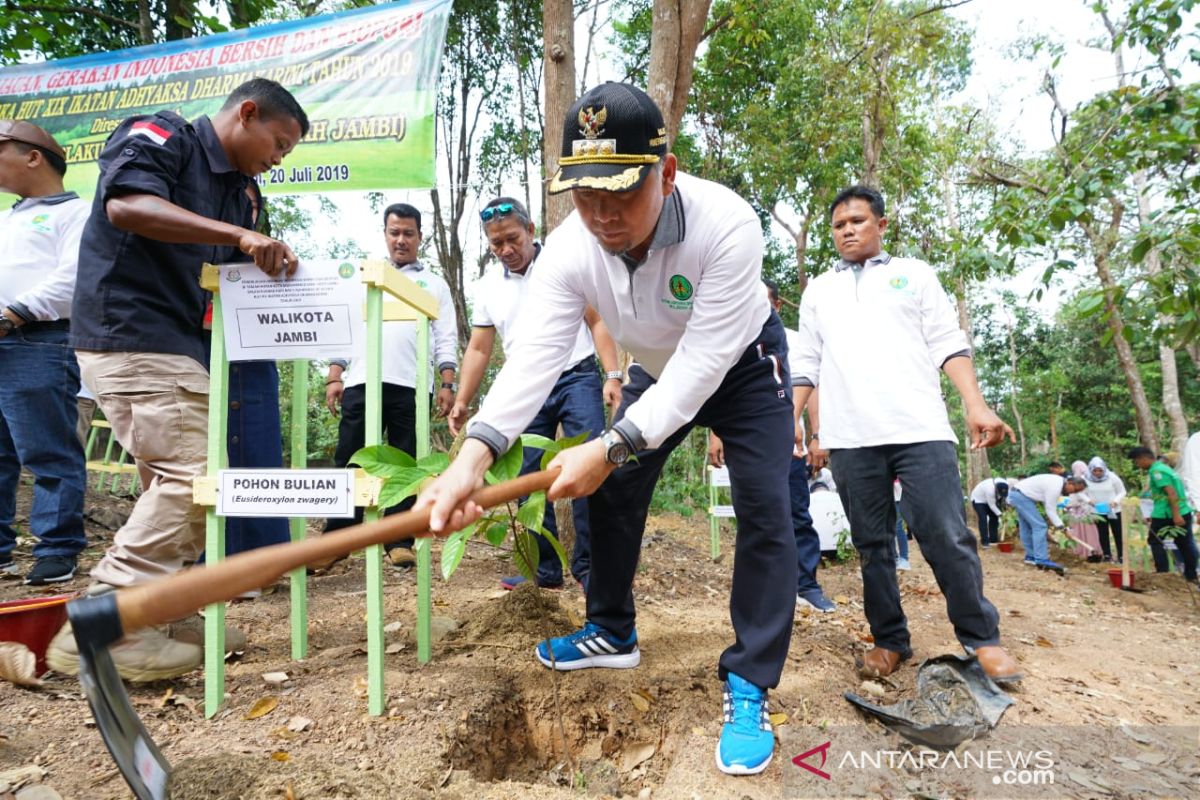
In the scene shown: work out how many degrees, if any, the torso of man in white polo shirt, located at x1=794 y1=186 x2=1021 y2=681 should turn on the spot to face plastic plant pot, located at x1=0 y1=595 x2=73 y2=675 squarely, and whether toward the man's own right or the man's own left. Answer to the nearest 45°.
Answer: approximately 45° to the man's own right

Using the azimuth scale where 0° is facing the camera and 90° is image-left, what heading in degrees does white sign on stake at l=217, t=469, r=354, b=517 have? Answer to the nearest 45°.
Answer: approximately 0°

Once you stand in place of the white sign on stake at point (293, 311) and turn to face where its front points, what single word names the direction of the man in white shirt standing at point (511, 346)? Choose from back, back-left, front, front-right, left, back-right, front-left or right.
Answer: back-left

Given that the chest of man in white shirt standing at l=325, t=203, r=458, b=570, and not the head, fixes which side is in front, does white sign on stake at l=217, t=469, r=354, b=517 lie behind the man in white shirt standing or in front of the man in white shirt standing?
in front
